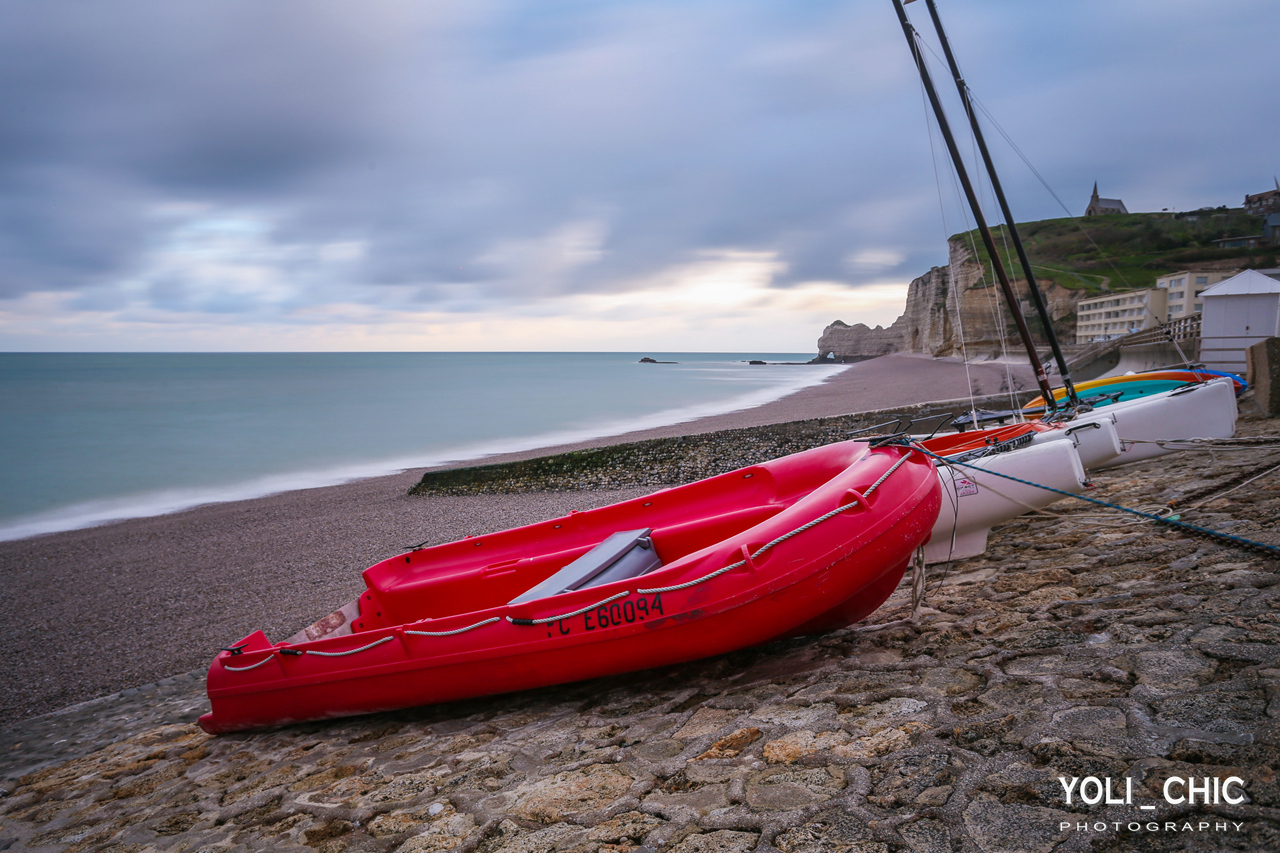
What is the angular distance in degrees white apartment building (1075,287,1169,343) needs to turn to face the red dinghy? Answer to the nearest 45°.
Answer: approximately 45° to its left

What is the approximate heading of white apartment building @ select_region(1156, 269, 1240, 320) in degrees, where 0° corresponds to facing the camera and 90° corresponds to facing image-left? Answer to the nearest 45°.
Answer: approximately 45°

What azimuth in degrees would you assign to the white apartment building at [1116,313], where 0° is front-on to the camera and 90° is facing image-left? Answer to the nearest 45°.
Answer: approximately 45°

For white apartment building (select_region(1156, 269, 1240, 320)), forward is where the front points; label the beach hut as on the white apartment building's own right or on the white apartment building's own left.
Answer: on the white apartment building's own left
